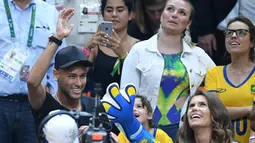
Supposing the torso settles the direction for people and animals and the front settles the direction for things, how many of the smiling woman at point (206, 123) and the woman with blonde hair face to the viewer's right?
0

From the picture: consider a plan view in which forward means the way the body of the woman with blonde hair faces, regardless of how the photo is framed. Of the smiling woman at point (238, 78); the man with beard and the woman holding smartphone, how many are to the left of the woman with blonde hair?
1

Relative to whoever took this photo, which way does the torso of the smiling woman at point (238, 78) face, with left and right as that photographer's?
facing the viewer and to the left of the viewer

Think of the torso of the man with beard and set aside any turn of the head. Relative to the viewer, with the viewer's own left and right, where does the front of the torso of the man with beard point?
facing the viewer and to the right of the viewer

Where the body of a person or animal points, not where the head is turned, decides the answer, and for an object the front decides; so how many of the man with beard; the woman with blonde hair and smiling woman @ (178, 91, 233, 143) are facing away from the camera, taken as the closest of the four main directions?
0

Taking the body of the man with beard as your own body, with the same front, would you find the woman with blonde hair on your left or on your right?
on your left

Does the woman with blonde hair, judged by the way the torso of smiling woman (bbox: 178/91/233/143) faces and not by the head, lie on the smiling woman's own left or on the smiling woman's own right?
on the smiling woman's own right

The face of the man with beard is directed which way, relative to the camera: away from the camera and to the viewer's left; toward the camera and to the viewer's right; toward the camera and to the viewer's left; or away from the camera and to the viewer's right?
toward the camera and to the viewer's right

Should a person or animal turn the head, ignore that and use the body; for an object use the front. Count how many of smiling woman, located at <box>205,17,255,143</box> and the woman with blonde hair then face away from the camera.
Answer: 0

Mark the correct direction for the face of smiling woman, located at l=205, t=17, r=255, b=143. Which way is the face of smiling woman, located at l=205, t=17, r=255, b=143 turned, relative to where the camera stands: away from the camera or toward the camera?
toward the camera

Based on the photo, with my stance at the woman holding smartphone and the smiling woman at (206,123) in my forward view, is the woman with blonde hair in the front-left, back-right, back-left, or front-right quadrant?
front-left

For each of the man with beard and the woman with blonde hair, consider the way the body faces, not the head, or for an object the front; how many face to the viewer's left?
0

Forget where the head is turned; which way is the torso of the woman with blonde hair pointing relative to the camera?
toward the camera

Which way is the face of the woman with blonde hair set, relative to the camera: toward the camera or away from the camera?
toward the camera
